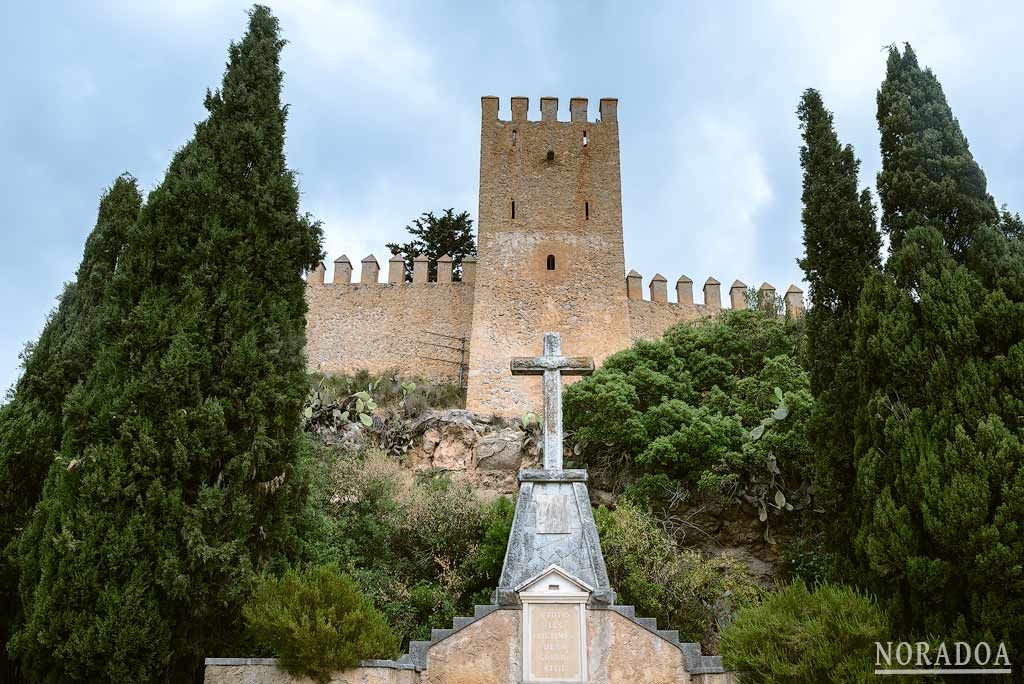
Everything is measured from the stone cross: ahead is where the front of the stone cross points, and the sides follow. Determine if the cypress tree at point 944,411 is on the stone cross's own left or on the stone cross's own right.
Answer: on the stone cross's own left

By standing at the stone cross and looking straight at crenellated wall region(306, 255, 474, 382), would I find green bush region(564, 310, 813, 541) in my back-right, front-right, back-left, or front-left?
front-right

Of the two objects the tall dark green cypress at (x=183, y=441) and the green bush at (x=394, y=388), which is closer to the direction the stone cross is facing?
the tall dark green cypress

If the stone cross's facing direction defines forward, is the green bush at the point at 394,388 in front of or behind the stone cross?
behind

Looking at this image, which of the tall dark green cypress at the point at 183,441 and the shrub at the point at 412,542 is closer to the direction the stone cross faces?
the tall dark green cypress

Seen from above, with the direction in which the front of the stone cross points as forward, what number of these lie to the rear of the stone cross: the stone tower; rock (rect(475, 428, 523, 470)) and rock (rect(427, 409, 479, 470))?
3

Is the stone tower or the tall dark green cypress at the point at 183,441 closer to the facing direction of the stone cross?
the tall dark green cypress

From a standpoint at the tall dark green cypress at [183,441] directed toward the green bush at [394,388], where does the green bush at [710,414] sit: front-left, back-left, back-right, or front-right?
front-right

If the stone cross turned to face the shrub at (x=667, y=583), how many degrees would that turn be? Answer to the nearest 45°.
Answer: approximately 135° to its left

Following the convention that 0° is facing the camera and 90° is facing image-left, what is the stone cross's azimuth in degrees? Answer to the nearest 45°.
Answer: approximately 0°

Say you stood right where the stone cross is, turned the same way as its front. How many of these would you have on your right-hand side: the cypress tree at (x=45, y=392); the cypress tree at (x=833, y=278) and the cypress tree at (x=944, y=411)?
1

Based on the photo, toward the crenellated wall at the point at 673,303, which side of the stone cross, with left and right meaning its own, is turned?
back

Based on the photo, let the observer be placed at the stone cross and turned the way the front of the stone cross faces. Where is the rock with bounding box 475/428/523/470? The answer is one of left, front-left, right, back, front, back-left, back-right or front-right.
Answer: back
